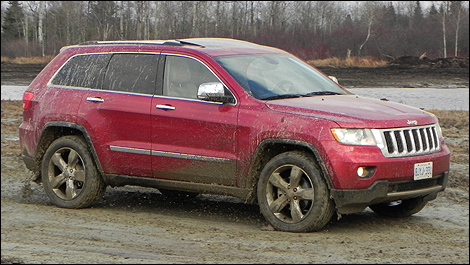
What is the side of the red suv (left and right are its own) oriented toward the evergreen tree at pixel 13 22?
back

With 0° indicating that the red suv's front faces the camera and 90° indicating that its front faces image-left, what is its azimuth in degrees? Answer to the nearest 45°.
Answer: approximately 315°
